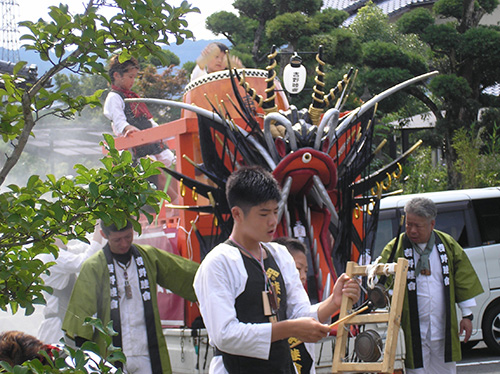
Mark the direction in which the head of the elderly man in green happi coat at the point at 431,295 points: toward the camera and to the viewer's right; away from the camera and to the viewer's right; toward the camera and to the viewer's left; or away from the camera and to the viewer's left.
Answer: toward the camera and to the viewer's left

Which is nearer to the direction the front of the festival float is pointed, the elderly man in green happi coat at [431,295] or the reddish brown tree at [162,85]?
the elderly man in green happi coat

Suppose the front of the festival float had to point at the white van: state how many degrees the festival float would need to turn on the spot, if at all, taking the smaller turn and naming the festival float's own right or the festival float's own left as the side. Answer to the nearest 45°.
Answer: approximately 90° to the festival float's own left

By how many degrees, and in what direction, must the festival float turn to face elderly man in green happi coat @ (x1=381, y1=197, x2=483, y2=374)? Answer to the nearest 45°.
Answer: approximately 45° to its left

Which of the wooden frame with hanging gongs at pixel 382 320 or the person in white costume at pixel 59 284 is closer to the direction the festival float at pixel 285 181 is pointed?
the wooden frame with hanging gongs

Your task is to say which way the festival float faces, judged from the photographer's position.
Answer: facing the viewer and to the right of the viewer

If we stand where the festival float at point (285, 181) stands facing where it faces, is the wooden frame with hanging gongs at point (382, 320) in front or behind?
in front

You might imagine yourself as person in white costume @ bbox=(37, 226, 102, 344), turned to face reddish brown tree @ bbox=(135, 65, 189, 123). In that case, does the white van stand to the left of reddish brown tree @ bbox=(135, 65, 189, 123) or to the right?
right
